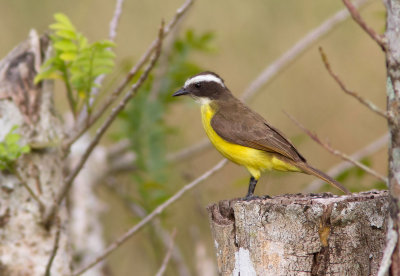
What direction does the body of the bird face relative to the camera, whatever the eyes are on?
to the viewer's left

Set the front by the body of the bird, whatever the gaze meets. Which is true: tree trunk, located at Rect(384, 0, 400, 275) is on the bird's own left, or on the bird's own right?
on the bird's own left

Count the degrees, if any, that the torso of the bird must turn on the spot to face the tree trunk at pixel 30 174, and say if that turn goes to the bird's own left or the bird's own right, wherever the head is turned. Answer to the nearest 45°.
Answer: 0° — it already faces it
